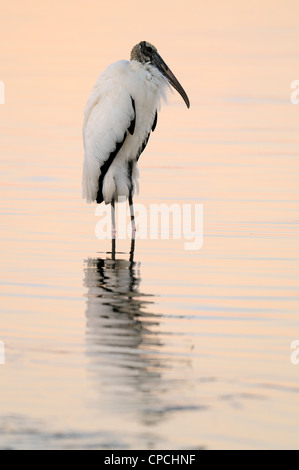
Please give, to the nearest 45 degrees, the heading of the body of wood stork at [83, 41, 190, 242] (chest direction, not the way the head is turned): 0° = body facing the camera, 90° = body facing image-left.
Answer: approximately 315°
